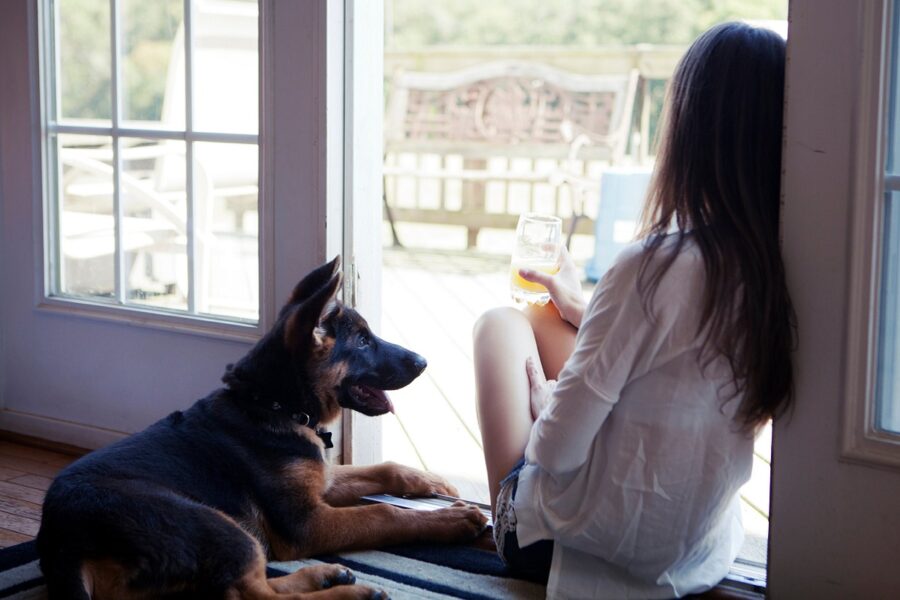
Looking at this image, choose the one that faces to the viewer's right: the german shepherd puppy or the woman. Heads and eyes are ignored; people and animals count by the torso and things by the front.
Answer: the german shepherd puppy

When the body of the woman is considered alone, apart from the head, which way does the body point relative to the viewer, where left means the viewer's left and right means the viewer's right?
facing away from the viewer and to the left of the viewer

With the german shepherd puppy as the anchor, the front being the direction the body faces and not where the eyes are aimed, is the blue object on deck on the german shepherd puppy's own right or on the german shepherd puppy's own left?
on the german shepherd puppy's own left

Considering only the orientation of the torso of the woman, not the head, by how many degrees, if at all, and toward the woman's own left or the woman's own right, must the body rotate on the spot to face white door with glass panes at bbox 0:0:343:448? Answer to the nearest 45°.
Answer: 0° — they already face it

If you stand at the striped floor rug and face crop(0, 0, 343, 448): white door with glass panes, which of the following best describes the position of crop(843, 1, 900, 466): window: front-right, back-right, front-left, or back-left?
back-right

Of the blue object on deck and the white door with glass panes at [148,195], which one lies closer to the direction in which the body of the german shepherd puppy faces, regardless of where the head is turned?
the blue object on deck

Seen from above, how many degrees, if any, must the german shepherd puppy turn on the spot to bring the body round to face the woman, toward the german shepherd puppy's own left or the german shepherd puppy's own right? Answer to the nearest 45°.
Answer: approximately 45° to the german shepherd puppy's own right

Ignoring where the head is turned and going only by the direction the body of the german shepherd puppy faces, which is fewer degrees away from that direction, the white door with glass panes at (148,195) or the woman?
the woman

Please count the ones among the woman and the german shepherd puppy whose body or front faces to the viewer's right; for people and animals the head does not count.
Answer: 1

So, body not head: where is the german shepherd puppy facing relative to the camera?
to the viewer's right
